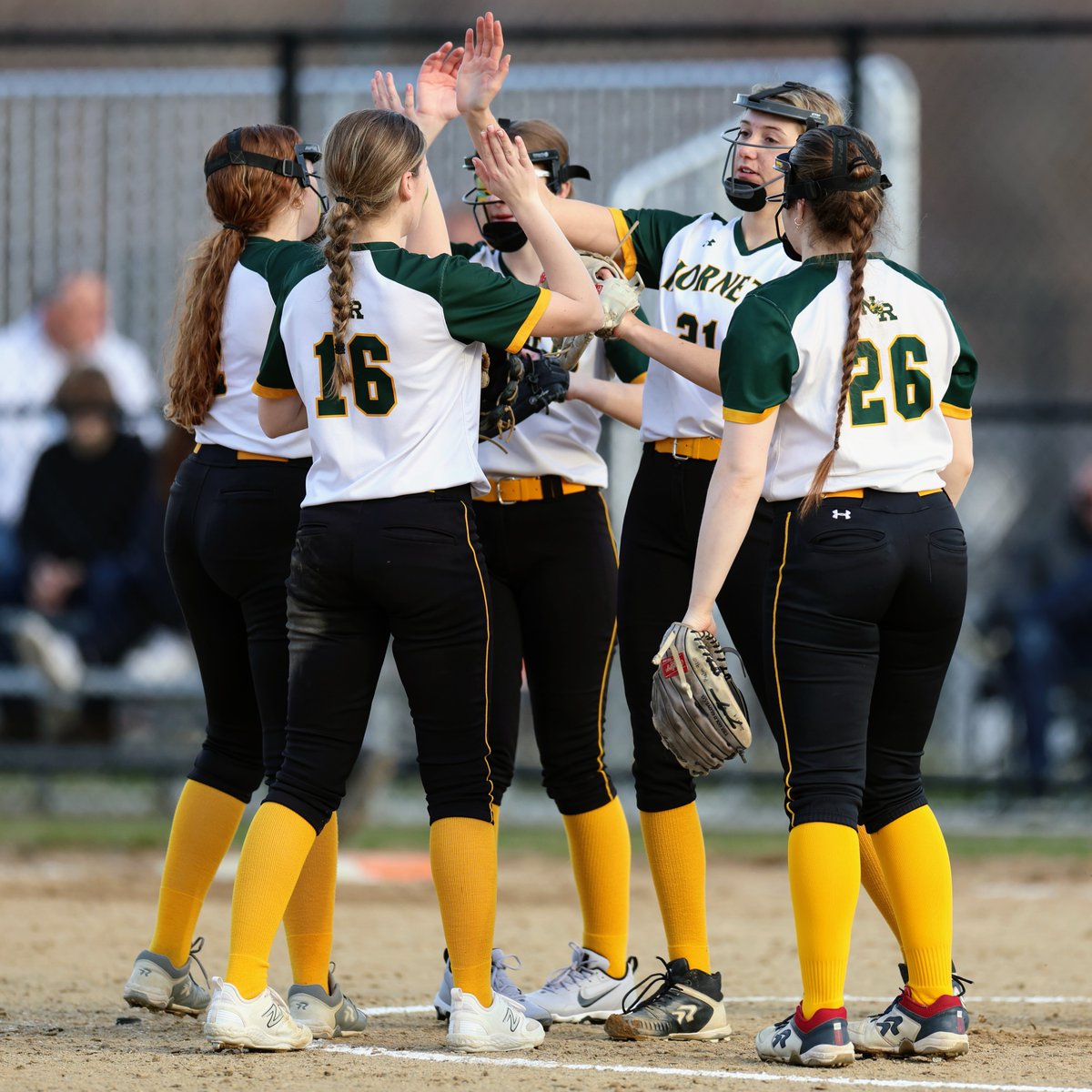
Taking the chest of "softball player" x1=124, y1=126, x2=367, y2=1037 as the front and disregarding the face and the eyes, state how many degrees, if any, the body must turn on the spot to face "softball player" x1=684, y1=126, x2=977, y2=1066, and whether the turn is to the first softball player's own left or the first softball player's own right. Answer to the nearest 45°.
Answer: approximately 90° to the first softball player's own right

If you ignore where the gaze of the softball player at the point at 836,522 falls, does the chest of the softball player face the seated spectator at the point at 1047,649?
no

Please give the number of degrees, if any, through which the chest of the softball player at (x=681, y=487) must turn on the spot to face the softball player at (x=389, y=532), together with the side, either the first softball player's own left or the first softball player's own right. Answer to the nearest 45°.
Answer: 0° — they already face them

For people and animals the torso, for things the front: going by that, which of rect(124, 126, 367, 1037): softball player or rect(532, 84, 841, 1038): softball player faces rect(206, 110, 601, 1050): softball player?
rect(532, 84, 841, 1038): softball player

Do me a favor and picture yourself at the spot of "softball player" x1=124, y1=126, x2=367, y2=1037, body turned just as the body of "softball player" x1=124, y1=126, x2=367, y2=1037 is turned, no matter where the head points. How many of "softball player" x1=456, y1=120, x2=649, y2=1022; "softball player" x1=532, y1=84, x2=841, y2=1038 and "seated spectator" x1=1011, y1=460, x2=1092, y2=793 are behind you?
0

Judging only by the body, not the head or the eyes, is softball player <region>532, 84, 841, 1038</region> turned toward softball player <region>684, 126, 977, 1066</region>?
no

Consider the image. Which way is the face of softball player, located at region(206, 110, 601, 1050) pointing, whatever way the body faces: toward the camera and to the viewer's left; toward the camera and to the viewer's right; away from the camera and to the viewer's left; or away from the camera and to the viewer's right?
away from the camera and to the viewer's right

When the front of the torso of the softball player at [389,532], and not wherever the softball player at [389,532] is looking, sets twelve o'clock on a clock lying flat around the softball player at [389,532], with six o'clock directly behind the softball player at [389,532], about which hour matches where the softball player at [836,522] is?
the softball player at [836,522] is roughly at 2 o'clock from the softball player at [389,532].

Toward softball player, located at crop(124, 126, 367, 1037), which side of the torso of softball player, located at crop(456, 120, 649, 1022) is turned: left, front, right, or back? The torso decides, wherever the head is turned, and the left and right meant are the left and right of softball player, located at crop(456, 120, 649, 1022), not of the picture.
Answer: front

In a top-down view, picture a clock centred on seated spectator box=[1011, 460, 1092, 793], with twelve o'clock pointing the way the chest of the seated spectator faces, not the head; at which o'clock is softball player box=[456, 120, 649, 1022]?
The softball player is roughly at 11 o'clock from the seated spectator.

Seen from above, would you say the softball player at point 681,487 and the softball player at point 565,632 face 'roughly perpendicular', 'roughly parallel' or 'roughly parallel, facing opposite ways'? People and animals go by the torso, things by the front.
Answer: roughly parallel

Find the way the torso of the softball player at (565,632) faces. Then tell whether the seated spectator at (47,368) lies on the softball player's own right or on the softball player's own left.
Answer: on the softball player's own right

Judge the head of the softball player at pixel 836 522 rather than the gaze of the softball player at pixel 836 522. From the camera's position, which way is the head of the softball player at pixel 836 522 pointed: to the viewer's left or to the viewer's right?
to the viewer's left

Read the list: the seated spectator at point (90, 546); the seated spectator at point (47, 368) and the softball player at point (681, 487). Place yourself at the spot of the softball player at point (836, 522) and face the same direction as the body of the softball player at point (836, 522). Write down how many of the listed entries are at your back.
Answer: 0

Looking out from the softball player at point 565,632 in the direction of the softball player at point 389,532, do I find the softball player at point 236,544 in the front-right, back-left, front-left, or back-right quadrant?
front-right

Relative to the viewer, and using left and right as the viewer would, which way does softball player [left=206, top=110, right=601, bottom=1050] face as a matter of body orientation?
facing away from the viewer and to the right of the viewer

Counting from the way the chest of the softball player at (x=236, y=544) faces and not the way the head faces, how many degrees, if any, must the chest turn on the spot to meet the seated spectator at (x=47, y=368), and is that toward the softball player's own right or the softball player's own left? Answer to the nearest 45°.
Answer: approximately 45° to the softball player's own left

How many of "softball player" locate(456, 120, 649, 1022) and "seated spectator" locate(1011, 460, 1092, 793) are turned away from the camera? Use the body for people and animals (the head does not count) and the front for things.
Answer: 0

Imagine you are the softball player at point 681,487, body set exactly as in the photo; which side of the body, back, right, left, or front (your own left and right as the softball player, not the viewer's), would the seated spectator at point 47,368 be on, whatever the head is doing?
right

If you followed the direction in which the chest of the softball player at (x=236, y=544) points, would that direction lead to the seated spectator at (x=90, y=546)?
no
